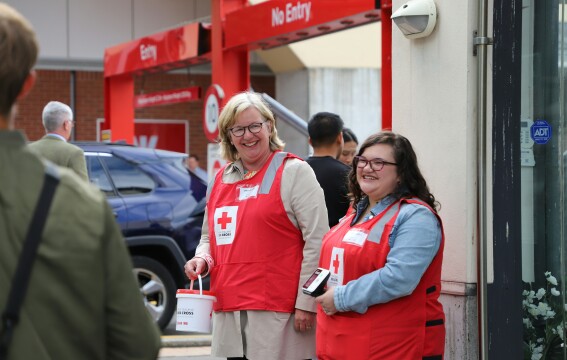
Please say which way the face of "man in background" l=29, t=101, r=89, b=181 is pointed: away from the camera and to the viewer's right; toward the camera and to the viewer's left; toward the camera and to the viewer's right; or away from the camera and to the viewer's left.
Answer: away from the camera and to the viewer's right

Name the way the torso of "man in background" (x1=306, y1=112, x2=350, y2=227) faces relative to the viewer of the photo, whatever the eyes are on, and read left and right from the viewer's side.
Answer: facing away from the viewer and to the right of the viewer

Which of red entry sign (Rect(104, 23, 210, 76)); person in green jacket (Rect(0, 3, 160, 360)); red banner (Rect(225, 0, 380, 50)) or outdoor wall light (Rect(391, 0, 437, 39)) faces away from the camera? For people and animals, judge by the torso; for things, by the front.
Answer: the person in green jacket

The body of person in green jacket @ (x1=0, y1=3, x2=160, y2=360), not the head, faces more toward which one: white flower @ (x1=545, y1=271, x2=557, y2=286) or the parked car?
the parked car

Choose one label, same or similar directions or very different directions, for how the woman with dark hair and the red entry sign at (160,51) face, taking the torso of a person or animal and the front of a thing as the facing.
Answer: same or similar directions

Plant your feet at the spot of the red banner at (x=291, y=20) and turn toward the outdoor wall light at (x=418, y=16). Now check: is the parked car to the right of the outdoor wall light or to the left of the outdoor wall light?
right

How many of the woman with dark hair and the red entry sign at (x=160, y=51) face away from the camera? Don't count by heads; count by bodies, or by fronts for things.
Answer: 0

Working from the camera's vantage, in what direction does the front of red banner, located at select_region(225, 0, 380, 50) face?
facing the viewer and to the left of the viewer

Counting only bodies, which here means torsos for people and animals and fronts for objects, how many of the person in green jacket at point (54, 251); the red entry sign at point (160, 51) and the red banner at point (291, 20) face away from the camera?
1

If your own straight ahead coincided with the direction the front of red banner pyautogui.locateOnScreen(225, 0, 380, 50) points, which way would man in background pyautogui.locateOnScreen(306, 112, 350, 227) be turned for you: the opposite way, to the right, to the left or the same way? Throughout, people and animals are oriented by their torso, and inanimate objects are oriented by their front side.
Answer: the opposite way

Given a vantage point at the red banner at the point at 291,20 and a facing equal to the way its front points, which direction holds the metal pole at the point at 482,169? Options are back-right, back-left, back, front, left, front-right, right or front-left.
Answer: front-left

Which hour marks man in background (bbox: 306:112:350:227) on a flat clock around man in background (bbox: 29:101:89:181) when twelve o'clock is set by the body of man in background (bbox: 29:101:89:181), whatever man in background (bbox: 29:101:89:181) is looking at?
man in background (bbox: 306:112:350:227) is roughly at 3 o'clock from man in background (bbox: 29:101:89:181).

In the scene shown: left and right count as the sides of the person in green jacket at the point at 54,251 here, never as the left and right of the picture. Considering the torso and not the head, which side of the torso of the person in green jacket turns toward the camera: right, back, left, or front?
back

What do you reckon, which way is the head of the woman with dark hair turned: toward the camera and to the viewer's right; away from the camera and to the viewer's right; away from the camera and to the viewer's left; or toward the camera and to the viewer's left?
toward the camera and to the viewer's left
